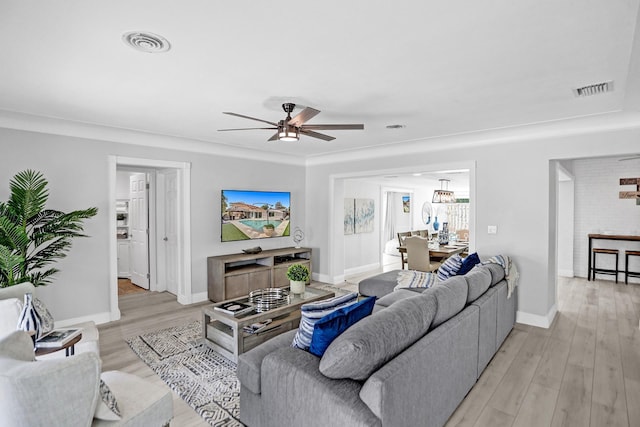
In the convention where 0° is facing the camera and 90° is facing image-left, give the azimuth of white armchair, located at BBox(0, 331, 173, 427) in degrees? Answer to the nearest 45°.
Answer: approximately 225°

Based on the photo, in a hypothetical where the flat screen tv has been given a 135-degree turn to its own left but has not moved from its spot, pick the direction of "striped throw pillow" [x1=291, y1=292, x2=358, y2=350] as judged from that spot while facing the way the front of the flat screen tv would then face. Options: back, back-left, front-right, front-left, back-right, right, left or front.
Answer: back

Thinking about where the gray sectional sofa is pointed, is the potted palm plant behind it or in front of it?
in front

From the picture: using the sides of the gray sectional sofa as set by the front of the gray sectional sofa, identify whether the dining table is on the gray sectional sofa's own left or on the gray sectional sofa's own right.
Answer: on the gray sectional sofa's own right

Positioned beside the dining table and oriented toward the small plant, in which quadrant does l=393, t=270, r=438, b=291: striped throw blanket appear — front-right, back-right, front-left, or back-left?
front-left

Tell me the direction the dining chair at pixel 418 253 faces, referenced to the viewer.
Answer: facing away from the viewer and to the right of the viewer

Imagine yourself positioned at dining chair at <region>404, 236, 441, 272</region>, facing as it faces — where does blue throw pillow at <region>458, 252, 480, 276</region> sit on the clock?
The blue throw pillow is roughly at 4 o'clock from the dining chair.

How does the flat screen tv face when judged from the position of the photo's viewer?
facing the viewer and to the right of the viewer

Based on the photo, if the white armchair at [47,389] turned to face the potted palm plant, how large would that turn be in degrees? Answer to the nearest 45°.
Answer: approximately 45° to its left

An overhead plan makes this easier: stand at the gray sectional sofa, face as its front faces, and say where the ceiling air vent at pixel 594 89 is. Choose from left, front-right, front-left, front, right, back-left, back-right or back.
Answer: right

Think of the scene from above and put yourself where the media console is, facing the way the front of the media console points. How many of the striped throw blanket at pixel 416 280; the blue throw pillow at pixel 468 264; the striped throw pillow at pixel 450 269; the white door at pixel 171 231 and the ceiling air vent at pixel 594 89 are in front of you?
4

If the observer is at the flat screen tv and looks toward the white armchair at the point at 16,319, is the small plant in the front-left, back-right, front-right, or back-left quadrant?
front-left

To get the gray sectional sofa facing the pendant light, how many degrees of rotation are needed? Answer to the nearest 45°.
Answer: approximately 45° to its right

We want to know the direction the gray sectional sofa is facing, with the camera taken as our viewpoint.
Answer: facing away from the viewer and to the left of the viewer
